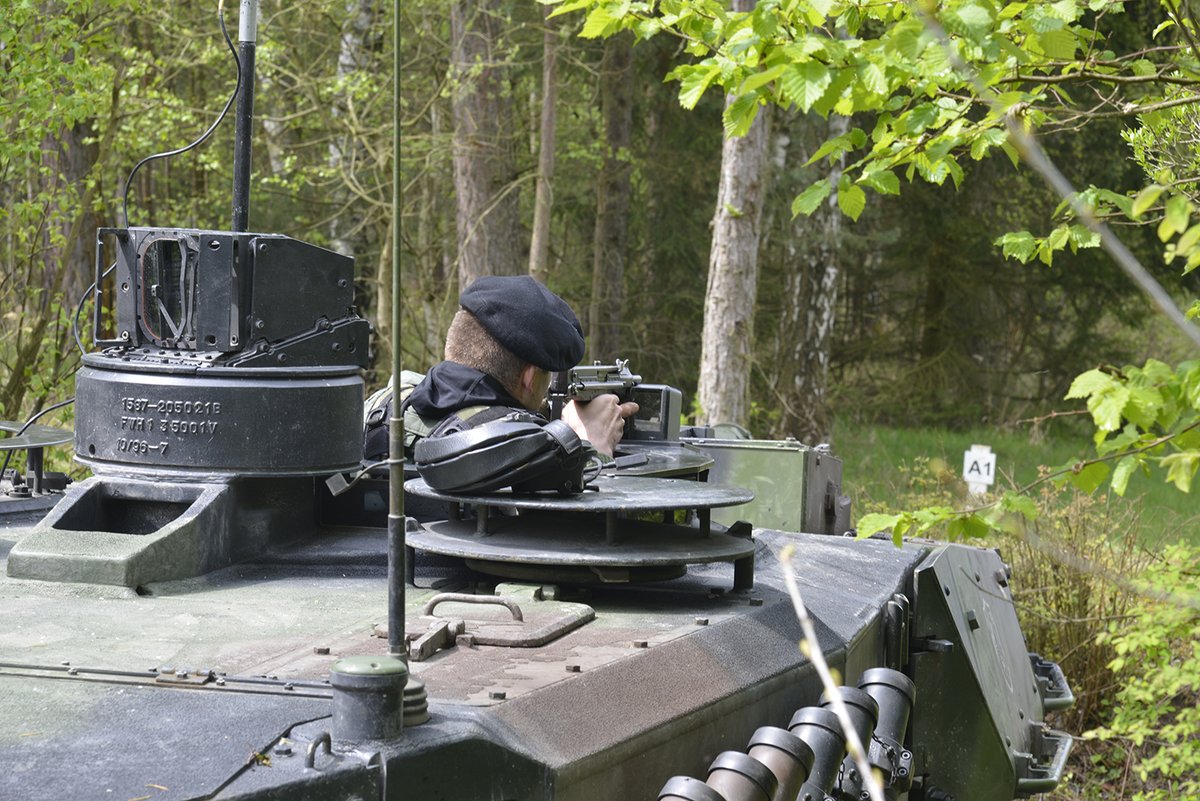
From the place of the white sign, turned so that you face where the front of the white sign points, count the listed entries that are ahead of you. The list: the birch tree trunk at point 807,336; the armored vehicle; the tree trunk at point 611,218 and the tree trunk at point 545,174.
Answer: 1

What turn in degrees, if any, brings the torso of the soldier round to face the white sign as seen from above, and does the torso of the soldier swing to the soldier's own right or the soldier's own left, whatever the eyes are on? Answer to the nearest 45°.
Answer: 0° — they already face it

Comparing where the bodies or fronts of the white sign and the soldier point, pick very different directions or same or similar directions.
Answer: very different directions

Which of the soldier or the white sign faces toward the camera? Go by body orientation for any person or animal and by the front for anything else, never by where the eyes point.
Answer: the white sign

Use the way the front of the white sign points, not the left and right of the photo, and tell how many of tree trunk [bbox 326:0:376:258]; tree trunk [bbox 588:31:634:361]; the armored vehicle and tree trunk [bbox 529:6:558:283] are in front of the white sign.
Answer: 1

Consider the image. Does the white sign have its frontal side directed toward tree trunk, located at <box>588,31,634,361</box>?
no

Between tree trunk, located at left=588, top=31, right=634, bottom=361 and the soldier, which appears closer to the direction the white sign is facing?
the soldier

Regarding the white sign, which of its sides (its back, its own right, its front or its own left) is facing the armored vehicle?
front

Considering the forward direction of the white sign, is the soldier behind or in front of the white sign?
in front

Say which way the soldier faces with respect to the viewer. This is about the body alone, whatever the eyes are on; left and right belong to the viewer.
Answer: facing away from the viewer and to the right of the viewer

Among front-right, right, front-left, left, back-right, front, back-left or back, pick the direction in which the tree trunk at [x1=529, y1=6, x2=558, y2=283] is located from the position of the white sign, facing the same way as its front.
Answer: back-right

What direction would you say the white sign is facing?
toward the camera

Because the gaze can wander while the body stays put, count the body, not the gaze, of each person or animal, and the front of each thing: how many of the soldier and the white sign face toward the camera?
1

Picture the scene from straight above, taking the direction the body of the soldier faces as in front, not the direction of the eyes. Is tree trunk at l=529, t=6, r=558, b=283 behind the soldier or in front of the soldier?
in front

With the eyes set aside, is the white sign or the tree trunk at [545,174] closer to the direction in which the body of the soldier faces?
the white sign

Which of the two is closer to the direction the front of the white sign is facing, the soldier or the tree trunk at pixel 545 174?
the soldier

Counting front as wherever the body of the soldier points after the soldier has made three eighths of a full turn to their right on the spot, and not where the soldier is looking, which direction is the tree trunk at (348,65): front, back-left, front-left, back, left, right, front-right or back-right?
back

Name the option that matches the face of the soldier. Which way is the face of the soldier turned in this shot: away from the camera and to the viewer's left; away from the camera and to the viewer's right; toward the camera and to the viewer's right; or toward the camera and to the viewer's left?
away from the camera and to the viewer's right

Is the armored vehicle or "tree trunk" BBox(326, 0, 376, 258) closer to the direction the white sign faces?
the armored vehicle
